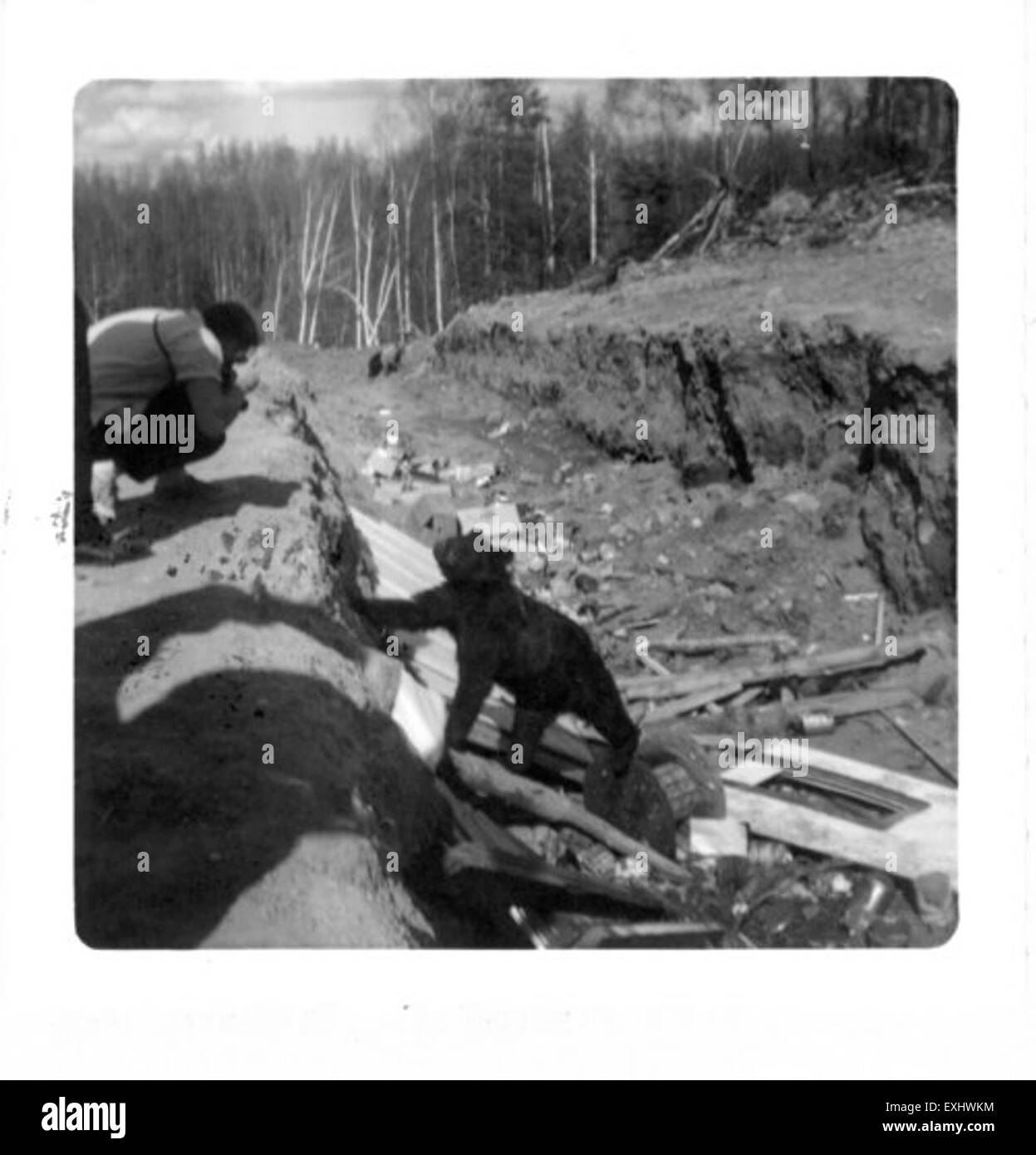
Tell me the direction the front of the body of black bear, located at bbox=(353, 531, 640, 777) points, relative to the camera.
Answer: to the viewer's left

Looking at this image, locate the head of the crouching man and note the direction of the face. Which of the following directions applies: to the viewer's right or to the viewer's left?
to the viewer's right

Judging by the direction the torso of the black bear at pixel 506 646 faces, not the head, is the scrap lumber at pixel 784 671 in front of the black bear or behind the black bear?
behind

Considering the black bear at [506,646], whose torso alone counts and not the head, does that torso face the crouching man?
yes
